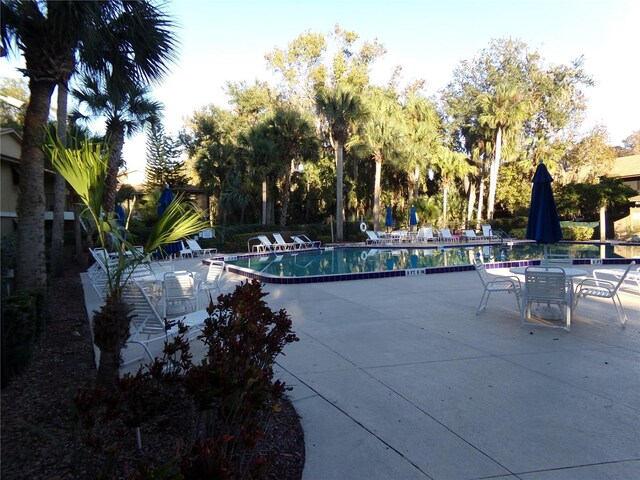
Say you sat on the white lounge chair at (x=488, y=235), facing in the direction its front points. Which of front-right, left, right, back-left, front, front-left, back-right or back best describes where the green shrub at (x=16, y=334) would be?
front-right

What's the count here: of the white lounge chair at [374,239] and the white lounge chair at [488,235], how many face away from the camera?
0

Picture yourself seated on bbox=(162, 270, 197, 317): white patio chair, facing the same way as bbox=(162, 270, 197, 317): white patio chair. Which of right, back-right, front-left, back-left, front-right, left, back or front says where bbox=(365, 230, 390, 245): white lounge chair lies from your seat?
front-right

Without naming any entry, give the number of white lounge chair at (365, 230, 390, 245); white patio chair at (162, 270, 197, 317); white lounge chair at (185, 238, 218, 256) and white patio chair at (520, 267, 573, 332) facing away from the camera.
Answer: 2

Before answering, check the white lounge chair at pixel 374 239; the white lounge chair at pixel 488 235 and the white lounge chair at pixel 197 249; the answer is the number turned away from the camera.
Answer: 0

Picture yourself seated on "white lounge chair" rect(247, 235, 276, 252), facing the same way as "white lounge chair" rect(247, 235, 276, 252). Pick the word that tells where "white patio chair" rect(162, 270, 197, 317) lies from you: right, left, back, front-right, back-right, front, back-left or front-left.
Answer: front-right

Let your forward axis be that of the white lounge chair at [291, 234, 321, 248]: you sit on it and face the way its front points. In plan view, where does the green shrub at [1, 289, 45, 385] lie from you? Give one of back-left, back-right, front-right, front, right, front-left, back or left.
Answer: front-right

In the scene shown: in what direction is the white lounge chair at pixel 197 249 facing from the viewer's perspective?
to the viewer's right

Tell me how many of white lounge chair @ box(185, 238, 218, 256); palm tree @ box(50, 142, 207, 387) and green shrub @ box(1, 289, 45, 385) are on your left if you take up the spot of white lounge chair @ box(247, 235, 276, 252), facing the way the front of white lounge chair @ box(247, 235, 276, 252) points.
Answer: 0

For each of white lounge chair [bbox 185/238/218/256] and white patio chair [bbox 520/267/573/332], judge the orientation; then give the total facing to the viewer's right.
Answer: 1

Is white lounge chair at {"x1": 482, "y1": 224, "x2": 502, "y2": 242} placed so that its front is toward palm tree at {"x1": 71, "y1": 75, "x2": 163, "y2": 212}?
no

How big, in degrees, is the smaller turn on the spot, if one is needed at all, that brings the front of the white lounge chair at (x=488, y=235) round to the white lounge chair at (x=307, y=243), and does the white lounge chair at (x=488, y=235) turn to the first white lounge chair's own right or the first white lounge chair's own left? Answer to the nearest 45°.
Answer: approximately 90° to the first white lounge chair's own right

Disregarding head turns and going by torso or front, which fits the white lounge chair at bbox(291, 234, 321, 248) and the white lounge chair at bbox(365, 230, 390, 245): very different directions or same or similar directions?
same or similar directions

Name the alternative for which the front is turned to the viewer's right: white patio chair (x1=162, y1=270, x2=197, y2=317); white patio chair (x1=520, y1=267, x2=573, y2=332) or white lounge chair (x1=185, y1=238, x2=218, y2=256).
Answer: the white lounge chair

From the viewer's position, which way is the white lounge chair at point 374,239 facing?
facing the viewer and to the right of the viewer

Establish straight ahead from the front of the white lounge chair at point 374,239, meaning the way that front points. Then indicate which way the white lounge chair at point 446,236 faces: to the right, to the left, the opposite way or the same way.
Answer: the same way

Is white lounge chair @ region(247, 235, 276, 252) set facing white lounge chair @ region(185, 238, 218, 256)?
no

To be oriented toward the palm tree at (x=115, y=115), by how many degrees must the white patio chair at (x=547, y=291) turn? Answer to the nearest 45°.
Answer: approximately 90° to its left

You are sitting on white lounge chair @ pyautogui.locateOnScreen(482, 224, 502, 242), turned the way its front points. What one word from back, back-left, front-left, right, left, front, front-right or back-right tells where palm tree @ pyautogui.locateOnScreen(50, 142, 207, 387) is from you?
front-right

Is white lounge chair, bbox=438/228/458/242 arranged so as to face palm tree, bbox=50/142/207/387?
no

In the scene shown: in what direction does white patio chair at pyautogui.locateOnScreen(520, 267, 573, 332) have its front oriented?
away from the camera
